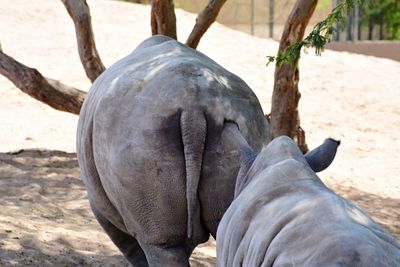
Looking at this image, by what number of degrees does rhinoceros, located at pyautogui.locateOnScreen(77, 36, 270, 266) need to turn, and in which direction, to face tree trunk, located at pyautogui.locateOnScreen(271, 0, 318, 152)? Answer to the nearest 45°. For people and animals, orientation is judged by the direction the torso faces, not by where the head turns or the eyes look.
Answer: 0° — it already faces it

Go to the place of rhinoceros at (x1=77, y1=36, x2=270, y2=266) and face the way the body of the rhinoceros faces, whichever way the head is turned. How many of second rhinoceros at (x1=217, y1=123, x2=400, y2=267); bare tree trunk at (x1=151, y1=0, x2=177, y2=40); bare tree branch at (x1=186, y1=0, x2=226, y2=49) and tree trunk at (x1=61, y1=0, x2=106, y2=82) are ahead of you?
3

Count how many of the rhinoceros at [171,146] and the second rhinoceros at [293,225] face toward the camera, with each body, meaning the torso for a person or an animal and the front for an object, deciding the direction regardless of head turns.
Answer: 0

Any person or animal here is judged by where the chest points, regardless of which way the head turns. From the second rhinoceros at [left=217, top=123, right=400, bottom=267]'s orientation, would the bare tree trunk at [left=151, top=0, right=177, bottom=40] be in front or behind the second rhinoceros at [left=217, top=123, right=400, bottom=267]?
in front

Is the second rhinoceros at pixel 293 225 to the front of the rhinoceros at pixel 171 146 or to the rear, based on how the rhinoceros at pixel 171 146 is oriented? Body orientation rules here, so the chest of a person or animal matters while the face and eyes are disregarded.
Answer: to the rear

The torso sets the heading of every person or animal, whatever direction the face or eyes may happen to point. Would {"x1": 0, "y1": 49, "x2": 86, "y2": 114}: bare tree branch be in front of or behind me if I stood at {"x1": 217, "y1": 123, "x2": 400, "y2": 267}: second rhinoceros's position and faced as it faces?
in front

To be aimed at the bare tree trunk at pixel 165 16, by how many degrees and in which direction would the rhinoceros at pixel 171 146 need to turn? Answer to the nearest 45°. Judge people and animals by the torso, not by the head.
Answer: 0° — it already faces it

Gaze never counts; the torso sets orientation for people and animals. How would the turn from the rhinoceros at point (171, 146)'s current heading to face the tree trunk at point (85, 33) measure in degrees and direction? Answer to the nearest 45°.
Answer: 0° — it already faces it

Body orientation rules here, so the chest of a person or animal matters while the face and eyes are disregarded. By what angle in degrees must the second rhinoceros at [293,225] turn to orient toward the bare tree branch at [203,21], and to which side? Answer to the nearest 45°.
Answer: approximately 45° to its right

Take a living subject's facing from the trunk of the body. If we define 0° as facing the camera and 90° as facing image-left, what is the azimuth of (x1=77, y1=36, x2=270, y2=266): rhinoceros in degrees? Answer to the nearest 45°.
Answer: approximately 180°

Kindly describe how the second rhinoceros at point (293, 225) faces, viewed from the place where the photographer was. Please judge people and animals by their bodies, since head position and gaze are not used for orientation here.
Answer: facing away from the viewer and to the left of the viewer

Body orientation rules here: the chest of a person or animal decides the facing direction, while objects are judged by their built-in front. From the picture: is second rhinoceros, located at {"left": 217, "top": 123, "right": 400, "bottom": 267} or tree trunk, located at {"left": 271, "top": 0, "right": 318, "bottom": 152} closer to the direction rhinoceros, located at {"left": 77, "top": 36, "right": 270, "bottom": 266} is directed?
the tree trunk
